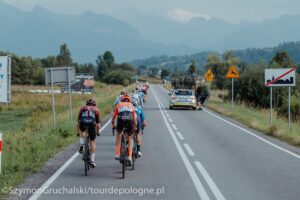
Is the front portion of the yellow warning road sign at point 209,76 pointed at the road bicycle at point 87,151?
yes

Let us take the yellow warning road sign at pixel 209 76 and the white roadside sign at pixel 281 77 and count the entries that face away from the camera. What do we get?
0

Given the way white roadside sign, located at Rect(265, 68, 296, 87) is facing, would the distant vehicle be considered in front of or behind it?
behind

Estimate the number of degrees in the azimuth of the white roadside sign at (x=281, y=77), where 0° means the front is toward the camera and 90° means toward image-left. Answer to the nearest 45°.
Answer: approximately 0°

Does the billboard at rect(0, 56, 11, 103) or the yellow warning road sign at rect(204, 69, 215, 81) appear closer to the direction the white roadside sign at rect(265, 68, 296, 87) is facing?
the billboard

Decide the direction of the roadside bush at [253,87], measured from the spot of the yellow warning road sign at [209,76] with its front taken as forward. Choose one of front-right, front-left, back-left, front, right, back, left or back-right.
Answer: front-left

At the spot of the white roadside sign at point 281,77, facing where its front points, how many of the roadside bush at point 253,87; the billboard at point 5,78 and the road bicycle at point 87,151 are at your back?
1

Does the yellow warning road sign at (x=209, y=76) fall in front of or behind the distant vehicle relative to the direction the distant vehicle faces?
in front
